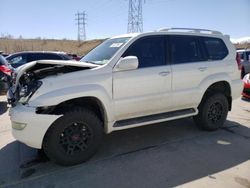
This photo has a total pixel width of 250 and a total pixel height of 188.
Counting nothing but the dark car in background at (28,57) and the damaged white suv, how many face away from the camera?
0

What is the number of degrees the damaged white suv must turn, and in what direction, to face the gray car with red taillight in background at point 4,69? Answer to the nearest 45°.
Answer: approximately 90° to its right

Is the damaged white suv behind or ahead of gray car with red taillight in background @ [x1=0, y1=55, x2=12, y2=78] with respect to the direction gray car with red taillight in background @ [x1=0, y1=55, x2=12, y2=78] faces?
behind

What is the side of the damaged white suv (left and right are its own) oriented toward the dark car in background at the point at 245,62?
back

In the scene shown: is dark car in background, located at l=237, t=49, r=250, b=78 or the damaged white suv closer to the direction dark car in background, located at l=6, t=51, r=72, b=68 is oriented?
the damaged white suv

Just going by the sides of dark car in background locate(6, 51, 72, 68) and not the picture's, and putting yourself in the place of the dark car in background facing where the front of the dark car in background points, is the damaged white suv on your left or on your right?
on your left

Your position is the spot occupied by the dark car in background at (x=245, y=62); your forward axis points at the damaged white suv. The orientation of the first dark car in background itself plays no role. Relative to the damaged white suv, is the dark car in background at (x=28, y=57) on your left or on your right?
right

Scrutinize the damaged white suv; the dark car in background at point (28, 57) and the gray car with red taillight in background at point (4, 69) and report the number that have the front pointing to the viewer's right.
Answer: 0

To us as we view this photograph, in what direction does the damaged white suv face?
facing the viewer and to the left of the viewer
